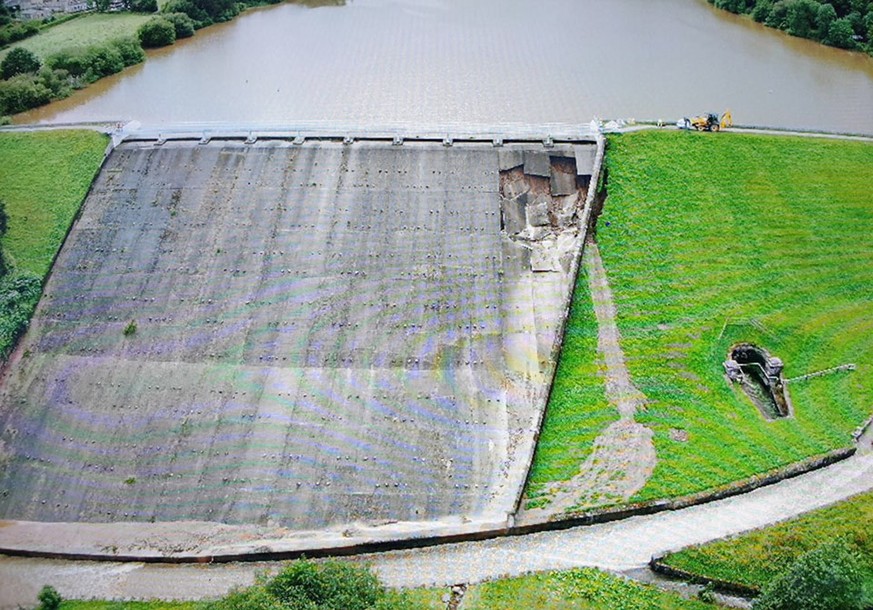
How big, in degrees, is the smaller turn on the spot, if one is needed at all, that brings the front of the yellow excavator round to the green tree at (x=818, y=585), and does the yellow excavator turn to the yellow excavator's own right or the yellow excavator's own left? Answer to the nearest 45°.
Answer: approximately 90° to the yellow excavator's own left

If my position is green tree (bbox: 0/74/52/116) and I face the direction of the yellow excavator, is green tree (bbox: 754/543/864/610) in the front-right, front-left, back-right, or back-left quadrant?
front-right

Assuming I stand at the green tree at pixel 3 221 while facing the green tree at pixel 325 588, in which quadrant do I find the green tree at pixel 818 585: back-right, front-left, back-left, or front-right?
front-left

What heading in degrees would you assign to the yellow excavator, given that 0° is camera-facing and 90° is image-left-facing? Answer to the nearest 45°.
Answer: approximately 90°

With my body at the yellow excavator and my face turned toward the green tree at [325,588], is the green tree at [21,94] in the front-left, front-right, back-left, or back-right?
front-right

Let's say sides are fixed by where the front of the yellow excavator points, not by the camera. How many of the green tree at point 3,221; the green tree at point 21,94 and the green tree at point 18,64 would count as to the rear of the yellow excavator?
0

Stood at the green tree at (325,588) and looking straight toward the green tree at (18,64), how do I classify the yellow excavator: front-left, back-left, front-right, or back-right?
front-right

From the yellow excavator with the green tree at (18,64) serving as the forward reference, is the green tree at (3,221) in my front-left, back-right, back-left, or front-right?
front-left

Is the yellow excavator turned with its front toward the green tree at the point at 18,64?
yes

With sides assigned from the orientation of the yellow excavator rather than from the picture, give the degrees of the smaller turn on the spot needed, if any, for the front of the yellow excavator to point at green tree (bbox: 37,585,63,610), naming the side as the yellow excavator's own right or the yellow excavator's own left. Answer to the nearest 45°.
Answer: approximately 45° to the yellow excavator's own left

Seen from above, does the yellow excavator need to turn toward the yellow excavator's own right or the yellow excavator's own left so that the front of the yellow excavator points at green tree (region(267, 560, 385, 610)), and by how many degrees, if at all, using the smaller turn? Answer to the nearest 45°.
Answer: approximately 90° to the yellow excavator's own left
